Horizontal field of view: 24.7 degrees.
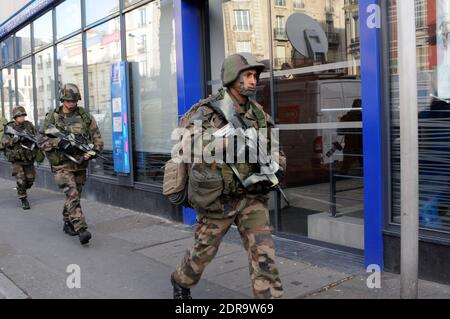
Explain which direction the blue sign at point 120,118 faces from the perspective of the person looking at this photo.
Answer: facing the viewer and to the left of the viewer

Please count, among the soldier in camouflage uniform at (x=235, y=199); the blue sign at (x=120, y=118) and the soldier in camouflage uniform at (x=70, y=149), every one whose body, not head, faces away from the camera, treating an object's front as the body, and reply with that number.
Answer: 0

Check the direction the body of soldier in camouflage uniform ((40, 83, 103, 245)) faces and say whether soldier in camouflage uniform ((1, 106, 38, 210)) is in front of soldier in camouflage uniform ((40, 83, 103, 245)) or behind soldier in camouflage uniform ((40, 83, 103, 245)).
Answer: behind

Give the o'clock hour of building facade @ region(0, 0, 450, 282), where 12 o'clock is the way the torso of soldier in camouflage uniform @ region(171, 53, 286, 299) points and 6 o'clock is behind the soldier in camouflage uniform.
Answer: The building facade is roughly at 8 o'clock from the soldier in camouflage uniform.

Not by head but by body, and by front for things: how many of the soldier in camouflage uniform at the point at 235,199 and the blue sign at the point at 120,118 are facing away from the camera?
0

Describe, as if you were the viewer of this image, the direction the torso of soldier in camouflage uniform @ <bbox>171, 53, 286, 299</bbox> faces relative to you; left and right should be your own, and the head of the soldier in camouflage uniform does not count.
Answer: facing the viewer and to the right of the viewer

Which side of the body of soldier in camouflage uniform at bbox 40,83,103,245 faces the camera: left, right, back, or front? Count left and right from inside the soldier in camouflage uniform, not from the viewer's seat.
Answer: front

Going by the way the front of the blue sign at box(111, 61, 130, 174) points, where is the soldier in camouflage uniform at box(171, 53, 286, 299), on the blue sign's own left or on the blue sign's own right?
on the blue sign's own left

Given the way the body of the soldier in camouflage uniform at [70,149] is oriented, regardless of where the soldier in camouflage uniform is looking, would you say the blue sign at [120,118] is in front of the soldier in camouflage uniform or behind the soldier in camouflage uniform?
behind

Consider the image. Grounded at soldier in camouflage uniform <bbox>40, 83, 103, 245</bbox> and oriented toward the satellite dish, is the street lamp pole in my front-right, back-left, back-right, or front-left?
front-right

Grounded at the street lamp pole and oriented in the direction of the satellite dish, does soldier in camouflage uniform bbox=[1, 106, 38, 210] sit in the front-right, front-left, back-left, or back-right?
front-left
